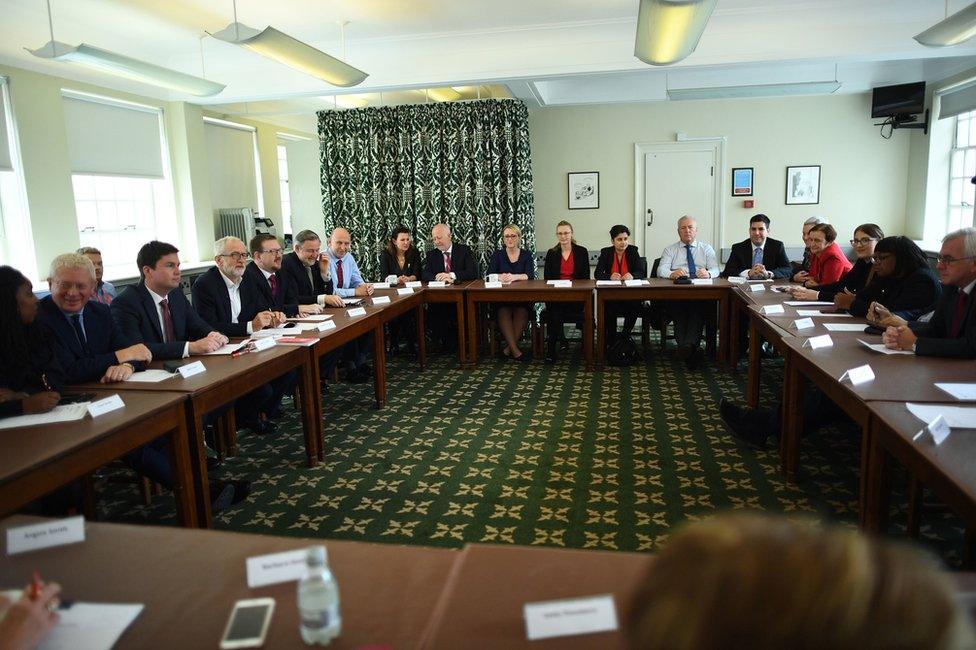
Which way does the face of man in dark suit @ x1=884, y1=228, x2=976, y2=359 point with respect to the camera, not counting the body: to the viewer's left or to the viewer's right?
to the viewer's left

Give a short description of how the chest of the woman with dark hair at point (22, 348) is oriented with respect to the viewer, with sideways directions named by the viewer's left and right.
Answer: facing to the right of the viewer

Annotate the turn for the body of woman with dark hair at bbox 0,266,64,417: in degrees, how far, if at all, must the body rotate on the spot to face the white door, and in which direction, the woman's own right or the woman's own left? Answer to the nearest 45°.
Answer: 0° — they already face it

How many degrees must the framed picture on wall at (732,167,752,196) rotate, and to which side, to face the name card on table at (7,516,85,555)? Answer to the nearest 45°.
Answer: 0° — it already faces it

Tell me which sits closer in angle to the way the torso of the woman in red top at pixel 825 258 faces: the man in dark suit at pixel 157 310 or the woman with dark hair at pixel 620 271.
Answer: the man in dark suit

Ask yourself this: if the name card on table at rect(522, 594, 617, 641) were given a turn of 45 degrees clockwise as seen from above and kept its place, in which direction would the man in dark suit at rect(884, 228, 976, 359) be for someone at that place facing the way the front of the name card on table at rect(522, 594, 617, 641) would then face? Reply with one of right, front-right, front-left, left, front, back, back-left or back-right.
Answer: back

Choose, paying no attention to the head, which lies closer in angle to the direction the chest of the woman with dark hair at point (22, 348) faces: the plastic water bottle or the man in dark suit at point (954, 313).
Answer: the man in dark suit

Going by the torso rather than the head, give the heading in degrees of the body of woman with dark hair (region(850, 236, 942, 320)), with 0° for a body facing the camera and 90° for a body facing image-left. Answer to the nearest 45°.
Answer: approximately 90°

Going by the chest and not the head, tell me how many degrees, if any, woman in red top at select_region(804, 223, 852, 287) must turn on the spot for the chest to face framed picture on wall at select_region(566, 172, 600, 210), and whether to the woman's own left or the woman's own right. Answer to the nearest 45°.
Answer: approximately 90° to the woman's own right

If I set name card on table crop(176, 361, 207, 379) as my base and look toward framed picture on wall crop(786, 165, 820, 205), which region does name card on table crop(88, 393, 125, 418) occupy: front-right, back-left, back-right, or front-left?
back-right

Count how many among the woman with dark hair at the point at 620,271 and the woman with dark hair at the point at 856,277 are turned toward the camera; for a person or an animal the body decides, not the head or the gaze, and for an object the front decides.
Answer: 1

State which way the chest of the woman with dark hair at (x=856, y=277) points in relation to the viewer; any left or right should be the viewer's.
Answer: facing to the left of the viewer

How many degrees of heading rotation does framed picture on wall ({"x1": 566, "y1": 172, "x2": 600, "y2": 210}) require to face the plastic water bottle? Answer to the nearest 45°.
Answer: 0° — it already faces it
